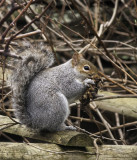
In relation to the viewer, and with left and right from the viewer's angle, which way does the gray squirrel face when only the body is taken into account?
facing to the right of the viewer
